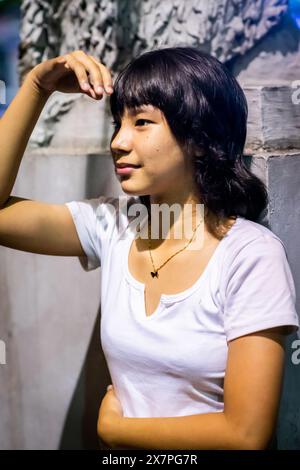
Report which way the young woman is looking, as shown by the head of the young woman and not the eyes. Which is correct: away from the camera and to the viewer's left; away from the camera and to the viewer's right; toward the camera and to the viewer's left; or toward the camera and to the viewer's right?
toward the camera and to the viewer's left

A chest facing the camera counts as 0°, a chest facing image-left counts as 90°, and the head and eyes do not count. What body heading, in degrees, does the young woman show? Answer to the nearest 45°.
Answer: approximately 45°
